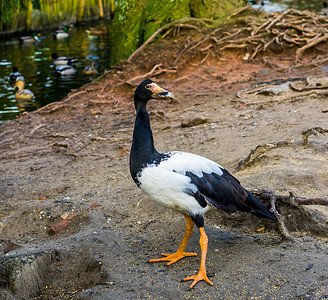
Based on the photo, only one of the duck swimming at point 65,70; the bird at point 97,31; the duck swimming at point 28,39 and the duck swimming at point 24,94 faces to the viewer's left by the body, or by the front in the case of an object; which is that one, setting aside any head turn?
the duck swimming at point 24,94

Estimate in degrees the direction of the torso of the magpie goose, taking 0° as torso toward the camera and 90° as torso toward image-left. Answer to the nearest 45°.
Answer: approximately 90°

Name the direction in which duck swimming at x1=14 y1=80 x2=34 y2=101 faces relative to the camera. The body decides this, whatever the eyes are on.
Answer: to the viewer's left

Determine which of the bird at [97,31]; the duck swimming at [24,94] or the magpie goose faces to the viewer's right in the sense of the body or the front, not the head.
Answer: the bird

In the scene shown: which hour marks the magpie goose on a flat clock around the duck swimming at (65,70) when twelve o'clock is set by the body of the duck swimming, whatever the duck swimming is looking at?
The magpie goose is roughly at 3 o'clock from the duck swimming.

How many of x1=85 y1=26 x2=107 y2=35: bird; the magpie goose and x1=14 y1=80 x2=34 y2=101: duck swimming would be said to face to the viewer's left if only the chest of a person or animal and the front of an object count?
2
